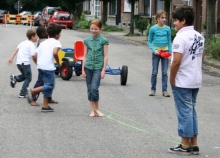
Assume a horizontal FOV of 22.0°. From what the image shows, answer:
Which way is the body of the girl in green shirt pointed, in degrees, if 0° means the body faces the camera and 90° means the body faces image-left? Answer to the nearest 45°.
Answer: approximately 0°

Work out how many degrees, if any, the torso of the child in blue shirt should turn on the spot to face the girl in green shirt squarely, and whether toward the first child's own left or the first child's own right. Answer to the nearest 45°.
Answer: approximately 45° to the first child's own right

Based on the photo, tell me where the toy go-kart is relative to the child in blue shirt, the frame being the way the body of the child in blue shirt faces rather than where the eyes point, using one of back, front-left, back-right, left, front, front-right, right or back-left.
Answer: back-right

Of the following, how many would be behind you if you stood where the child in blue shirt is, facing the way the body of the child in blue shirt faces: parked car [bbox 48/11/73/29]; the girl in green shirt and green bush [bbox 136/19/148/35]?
2

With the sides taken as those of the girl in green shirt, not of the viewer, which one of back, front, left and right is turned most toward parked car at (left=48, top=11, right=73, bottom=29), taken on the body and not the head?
back

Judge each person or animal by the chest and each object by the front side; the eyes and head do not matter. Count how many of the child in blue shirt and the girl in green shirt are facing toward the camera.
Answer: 2

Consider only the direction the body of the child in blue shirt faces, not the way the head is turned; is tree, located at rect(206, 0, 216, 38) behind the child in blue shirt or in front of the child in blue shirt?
behind

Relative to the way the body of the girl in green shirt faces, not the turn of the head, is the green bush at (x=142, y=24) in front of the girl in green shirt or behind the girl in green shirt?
behind

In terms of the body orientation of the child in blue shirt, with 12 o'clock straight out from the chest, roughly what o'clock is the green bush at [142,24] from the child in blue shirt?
The green bush is roughly at 6 o'clock from the child in blue shirt.

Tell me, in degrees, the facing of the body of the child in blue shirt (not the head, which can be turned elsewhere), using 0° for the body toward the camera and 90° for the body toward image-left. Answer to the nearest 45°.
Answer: approximately 0°

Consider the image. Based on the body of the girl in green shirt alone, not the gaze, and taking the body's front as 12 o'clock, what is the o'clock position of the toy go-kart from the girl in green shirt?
The toy go-kart is roughly at 6 o'clock from the girl in green shirt.
